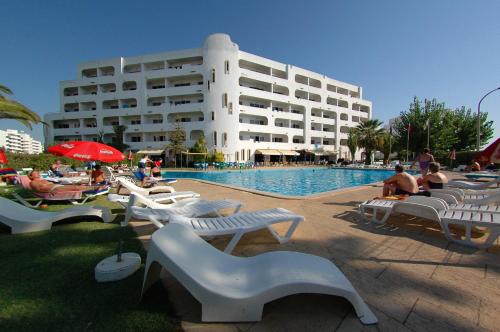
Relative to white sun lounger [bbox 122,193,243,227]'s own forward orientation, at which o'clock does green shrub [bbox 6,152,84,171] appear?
The green shrub is roughly at 8 o'clock from the white sun lounger.

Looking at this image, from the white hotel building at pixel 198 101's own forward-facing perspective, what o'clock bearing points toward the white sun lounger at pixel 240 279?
The white sun lounger is roughly at 12 o'clock from the white hotel building.

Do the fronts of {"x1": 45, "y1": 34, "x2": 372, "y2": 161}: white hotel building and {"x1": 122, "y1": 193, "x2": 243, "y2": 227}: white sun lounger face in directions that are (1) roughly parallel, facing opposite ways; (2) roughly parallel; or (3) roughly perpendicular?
roughly perpendicular

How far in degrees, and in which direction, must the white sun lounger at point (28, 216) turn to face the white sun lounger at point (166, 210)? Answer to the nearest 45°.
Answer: approximately 45° to its right

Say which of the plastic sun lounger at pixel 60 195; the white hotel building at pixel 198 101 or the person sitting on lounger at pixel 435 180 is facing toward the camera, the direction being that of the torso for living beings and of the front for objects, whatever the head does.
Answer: the white hotel building

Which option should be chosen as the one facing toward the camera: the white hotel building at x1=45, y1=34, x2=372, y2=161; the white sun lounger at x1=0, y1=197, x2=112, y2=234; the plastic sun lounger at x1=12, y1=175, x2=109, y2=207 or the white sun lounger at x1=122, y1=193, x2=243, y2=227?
the white hotel building

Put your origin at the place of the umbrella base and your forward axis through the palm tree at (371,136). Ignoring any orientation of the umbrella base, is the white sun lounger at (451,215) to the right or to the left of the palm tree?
right

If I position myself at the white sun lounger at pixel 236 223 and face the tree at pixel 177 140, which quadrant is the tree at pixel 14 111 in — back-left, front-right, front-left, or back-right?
front-left

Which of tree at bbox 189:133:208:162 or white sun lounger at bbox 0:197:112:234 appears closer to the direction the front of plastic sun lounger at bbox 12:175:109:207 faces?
the tree

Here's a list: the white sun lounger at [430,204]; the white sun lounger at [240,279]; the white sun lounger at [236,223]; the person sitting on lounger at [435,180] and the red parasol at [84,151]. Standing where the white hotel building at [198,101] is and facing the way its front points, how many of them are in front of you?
5

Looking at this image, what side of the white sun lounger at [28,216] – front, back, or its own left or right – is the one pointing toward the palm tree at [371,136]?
front

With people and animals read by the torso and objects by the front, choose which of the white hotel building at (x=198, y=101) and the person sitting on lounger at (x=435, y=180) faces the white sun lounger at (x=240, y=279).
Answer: the white hotel building

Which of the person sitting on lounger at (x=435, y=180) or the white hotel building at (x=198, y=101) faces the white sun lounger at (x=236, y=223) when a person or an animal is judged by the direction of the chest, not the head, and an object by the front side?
the white hotel building

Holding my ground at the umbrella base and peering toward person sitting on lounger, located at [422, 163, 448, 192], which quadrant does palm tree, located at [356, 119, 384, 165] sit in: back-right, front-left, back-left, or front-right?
front-left

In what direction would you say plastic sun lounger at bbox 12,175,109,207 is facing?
to the viewer's right

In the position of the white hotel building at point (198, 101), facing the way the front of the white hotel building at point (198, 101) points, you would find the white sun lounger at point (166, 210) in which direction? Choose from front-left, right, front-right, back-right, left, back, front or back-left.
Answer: front

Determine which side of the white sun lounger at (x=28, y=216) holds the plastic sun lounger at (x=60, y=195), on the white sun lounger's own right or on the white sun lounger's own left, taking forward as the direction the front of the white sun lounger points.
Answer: on the white sun lounger's own left

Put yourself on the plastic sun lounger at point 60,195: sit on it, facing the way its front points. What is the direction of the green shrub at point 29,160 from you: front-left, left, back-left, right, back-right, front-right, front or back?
left

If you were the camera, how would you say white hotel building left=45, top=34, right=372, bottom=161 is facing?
facing the viewer

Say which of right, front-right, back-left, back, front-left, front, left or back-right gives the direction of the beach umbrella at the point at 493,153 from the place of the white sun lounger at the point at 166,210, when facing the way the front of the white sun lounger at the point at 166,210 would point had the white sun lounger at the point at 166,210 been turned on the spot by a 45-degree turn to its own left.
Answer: front-right

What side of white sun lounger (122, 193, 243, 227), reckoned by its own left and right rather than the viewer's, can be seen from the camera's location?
right
